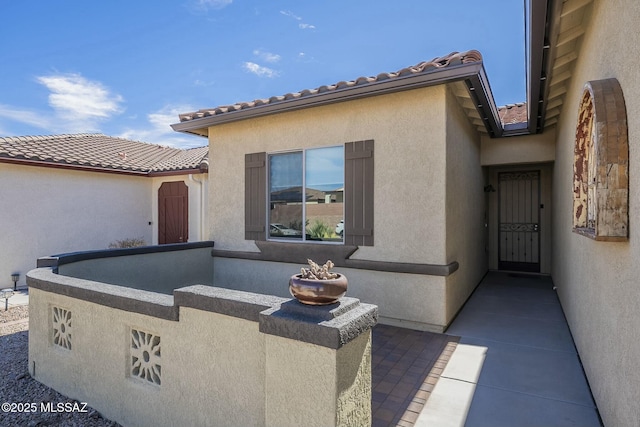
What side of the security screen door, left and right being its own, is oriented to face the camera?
front

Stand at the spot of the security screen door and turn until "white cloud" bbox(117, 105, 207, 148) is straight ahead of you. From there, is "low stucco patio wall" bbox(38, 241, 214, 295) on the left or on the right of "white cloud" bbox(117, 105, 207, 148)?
left

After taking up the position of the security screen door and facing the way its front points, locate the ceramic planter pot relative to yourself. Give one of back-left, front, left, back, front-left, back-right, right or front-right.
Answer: front

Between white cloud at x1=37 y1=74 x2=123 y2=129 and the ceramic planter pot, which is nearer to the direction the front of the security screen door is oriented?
the ceramic planter pot

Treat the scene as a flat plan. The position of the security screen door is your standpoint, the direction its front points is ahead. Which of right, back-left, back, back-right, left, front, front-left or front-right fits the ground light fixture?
front-right

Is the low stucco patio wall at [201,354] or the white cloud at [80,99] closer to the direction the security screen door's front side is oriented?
the low stucco patio wall

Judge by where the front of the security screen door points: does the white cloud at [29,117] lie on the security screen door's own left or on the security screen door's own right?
on the security screen door's own right

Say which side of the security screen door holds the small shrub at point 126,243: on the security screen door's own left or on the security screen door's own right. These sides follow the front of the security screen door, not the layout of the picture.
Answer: on the security screen door's own right
